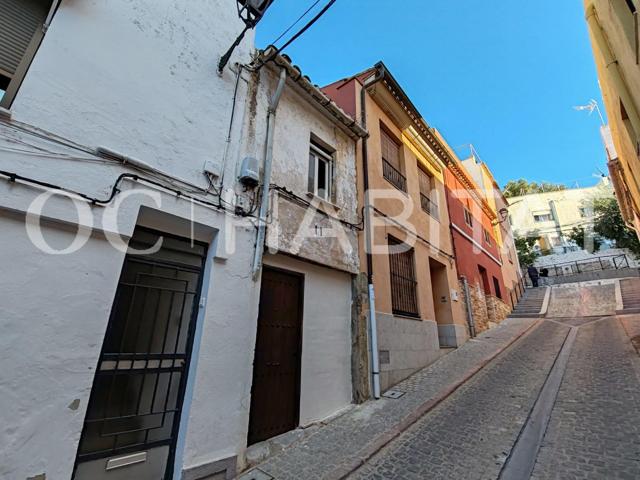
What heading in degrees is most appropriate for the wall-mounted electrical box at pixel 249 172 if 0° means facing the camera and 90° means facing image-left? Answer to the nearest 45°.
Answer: approximately 315°

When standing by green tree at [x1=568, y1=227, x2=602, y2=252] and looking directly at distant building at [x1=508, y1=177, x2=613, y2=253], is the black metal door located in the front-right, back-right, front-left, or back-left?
back-left

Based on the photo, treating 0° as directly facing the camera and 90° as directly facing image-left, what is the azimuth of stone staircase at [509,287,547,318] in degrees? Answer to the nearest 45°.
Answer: approximately 0°

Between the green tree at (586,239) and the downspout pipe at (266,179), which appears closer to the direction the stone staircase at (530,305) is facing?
the downspout pipe

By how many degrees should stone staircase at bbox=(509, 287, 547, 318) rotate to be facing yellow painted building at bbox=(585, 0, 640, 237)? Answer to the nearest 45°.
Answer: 0° — it already faces it

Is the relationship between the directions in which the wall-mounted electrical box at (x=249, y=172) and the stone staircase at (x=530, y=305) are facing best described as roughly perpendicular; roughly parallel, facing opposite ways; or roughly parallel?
roughly perpendicular

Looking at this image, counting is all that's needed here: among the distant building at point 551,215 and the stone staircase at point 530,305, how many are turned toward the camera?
2

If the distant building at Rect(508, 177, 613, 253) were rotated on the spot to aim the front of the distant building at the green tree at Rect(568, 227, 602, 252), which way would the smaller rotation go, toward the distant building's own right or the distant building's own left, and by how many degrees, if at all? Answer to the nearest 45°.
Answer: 0° — it already faces it
